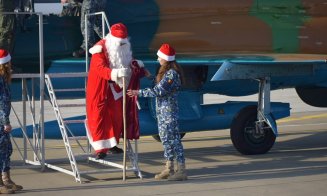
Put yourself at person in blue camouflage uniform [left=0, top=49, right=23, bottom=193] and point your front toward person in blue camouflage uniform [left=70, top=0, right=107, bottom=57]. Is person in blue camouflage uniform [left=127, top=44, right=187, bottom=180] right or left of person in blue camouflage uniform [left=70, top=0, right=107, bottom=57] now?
right

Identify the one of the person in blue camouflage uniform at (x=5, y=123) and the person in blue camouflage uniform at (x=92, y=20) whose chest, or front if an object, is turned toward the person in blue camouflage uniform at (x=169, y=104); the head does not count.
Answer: the person in blue camouflage uniform at (x=5, y=123)

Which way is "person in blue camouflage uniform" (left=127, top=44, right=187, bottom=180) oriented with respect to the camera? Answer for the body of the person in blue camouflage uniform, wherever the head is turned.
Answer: to the viewer's left

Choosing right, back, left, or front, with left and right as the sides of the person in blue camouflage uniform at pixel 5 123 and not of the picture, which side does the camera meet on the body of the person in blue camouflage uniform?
right

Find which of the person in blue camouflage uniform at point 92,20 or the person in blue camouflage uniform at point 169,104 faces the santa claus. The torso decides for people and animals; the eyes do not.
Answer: the person in blue camouflage uniform at point 169,104

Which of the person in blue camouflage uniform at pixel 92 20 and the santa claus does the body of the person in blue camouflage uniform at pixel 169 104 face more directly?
the santa claus
